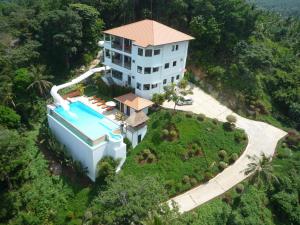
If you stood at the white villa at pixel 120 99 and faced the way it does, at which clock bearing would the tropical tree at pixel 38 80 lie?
The tropical tree is roughly at 2 o'clock from the white villa.

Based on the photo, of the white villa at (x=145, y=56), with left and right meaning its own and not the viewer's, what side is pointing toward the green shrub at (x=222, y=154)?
left

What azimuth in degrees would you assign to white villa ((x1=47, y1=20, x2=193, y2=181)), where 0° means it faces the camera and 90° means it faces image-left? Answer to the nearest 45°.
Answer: approximately 45°

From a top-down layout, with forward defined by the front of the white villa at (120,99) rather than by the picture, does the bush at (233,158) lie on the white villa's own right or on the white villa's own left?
on the white villa's own left

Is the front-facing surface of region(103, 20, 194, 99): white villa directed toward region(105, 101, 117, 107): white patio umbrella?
yes

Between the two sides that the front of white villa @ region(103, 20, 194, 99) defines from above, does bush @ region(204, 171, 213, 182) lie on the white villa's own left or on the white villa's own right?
on the white villa's own left

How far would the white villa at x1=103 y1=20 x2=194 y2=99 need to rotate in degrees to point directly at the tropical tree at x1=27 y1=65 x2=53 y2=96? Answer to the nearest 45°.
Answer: approximately 45° to its right

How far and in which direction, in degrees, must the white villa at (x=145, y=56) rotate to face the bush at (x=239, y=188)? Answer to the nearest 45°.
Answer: approximately 90° to its left

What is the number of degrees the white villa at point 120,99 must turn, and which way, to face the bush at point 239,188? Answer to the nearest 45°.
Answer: approximately 90° to its left

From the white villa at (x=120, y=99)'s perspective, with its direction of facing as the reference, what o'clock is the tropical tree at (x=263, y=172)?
The tropical tree is roughly at 9 o'clock from the white villa.

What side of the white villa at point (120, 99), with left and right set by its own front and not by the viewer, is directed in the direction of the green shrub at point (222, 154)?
left
